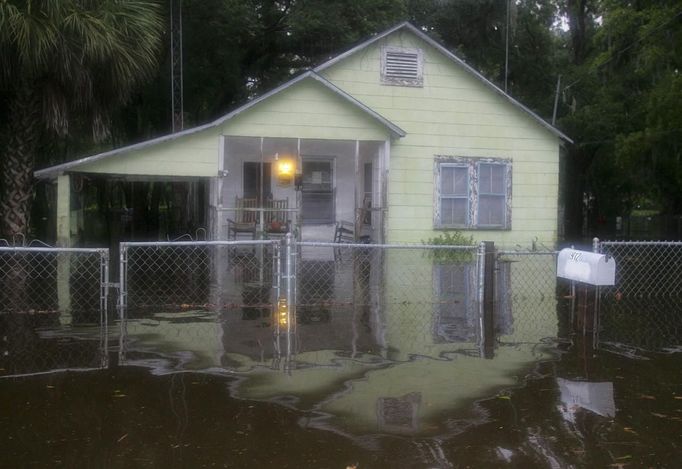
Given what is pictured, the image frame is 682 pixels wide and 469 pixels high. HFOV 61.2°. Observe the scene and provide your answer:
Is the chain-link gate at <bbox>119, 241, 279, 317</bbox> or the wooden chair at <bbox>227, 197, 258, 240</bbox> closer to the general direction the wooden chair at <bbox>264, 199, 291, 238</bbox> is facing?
the chain-link gate

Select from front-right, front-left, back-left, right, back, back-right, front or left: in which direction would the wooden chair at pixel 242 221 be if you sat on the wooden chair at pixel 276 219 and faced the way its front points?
right

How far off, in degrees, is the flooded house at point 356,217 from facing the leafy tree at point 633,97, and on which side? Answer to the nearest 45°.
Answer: approximately 135° to its left

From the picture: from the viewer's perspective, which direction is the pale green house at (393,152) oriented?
toward the camera

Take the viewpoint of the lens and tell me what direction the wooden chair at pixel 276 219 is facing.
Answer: facing the viewer

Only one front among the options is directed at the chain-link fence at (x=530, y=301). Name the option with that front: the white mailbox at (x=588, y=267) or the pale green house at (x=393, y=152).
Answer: the pale green house

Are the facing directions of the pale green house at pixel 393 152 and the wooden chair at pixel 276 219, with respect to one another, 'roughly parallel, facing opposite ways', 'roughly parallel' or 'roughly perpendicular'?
roughly parallel

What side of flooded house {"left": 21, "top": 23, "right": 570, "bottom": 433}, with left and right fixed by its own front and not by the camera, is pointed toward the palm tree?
right

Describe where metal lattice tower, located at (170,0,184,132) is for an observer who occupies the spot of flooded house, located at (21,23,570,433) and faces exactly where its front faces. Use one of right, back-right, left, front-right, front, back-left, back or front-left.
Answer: back-right

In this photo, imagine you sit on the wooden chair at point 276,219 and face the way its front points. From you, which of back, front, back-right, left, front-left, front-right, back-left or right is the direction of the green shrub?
left
